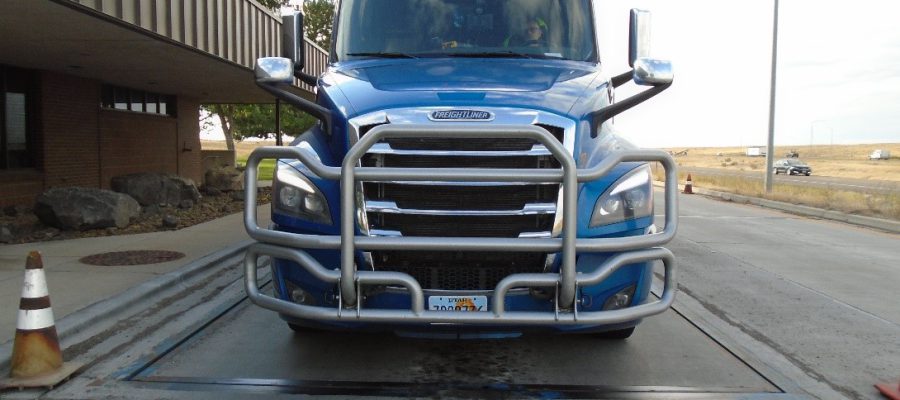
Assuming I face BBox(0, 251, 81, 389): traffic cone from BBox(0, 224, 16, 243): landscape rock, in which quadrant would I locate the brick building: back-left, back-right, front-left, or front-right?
back-left

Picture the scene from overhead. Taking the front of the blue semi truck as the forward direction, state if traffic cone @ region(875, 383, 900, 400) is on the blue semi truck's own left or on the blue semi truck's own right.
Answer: on the blue semi truck's own left

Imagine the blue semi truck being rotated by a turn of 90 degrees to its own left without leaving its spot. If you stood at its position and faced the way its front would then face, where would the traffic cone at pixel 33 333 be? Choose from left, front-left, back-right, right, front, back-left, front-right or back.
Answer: back

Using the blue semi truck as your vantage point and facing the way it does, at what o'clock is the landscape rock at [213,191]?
The landscape rock is roughly at 5 o'clock from the blue semi truck.

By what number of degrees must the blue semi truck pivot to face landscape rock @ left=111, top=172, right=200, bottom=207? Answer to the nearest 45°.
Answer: approximately 135° to its right

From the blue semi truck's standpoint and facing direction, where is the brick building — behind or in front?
behind

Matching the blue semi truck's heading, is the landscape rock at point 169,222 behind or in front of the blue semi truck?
behind

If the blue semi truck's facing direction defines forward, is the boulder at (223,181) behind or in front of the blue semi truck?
behind

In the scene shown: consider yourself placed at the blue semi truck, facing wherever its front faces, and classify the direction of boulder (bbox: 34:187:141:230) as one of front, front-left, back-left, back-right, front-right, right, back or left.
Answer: back-right

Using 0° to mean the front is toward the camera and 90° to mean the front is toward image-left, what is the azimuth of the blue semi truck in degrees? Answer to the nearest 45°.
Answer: approximately 0°

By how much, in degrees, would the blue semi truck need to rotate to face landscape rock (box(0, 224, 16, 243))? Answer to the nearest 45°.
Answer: approximately 135° to its right
